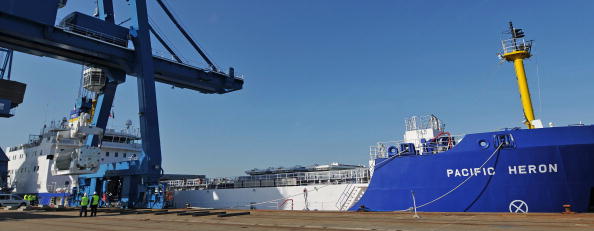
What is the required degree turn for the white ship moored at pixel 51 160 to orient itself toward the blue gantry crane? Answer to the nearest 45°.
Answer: approximately 45° to its right
